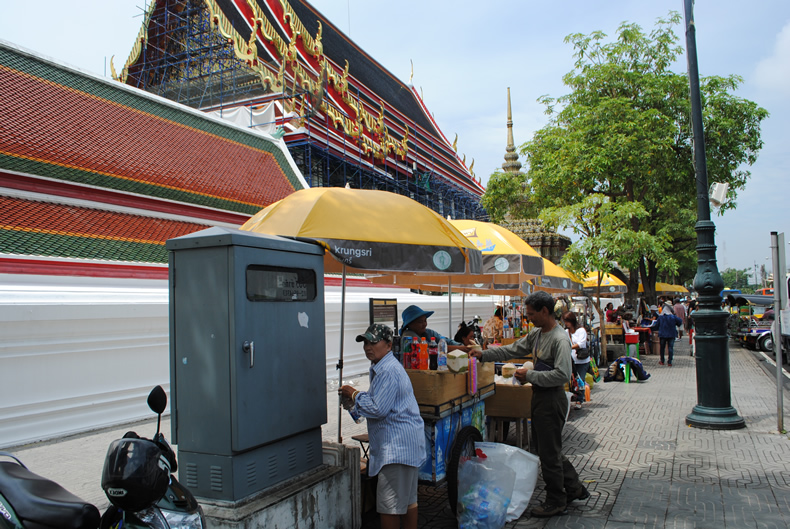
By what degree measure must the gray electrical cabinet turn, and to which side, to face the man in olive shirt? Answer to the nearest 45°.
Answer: approximately 45° to its left

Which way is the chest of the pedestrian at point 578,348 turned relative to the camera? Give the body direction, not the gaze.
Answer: to the viewer's left

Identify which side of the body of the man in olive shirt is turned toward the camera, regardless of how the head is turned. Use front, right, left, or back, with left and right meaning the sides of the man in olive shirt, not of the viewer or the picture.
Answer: left

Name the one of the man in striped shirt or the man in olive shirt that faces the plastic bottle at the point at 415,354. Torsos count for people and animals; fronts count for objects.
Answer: the man in olive shirt

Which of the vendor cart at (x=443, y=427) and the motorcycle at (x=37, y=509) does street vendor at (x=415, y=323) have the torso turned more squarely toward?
the vendor cart

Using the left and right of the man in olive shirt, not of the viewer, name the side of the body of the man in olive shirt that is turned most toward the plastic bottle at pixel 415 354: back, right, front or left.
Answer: front

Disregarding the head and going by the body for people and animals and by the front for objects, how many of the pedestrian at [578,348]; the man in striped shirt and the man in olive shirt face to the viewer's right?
0

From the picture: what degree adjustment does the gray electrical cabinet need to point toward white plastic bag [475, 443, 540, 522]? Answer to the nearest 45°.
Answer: approximately 45° to its left

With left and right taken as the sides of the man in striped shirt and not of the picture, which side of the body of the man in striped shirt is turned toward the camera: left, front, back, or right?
left

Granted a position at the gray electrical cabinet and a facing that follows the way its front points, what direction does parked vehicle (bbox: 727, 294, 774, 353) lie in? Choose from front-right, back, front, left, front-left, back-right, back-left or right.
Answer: left

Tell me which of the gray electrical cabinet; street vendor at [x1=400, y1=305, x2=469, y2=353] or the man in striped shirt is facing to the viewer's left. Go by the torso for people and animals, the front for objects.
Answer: the man in striped shirt

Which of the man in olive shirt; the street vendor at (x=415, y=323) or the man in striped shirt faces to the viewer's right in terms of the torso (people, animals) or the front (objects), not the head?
the street vendor

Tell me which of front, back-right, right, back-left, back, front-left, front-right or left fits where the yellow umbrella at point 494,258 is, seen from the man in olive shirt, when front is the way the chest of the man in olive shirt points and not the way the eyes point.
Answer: right

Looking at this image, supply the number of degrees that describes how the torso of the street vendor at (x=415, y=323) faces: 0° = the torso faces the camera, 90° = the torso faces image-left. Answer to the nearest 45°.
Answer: approximately 270°

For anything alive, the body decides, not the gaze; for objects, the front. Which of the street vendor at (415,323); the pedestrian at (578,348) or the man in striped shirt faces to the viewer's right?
the street vendor at (415,323)

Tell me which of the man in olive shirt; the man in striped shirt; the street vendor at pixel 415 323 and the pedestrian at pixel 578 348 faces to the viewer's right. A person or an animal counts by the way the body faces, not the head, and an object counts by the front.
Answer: the street vendor at pixel 415 323

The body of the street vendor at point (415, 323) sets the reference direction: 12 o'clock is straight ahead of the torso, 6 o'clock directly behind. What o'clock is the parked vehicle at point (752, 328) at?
The parked vehicle is roughly at 10 o'clock from the street vendor.
